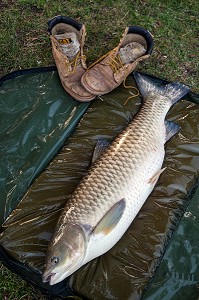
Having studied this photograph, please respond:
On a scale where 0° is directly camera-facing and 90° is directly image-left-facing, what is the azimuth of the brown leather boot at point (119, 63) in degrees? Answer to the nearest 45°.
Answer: approximately 45°

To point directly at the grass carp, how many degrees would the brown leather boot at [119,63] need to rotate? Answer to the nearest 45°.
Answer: approximately 45° to its left
